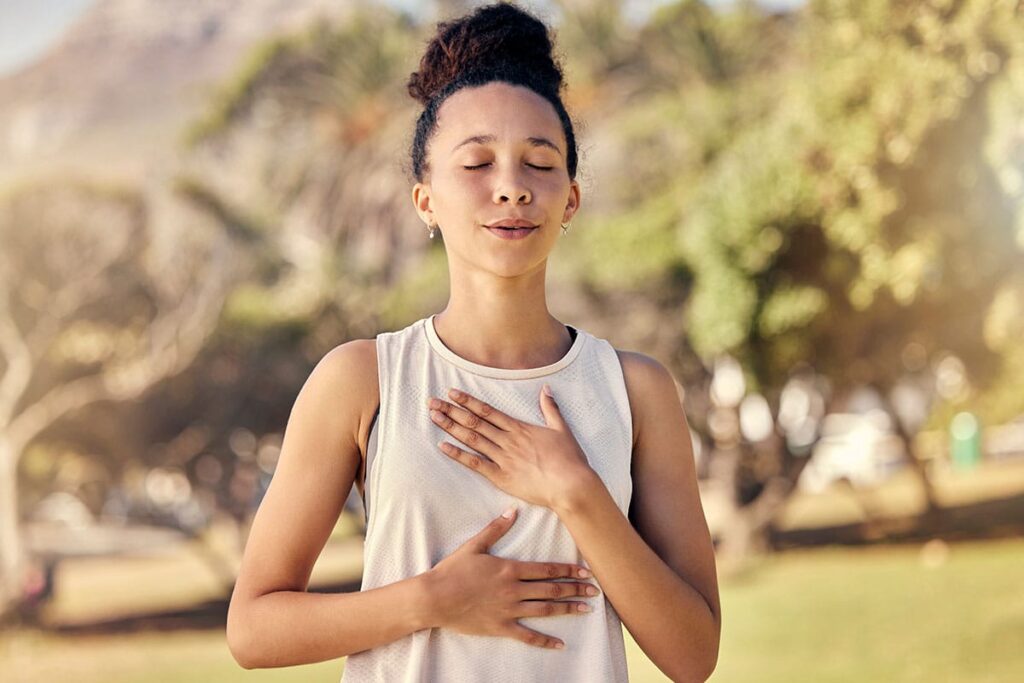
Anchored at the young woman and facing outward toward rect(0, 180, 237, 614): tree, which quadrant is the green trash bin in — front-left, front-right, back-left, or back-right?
front-right

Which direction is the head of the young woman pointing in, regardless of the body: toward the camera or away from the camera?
toward the camera

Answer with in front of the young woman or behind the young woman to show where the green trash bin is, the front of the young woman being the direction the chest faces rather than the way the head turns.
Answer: behind

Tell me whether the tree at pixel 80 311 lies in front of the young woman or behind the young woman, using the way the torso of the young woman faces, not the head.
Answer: behind

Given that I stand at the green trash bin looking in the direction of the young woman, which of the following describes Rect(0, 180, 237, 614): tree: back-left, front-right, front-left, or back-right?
front-right

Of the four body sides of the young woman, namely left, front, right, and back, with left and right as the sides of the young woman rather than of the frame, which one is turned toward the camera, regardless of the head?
front
